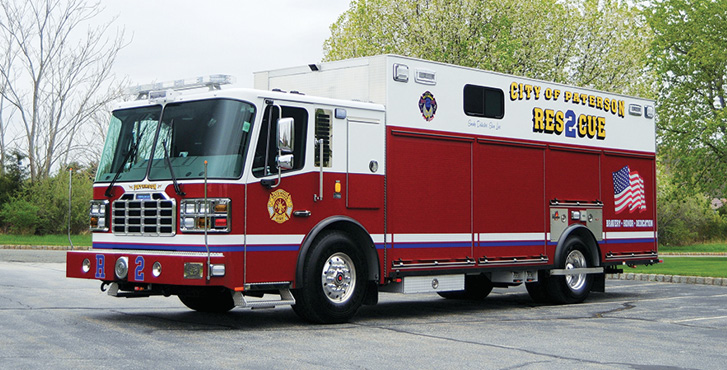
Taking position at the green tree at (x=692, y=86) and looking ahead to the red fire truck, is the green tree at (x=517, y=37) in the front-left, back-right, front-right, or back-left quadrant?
front-right

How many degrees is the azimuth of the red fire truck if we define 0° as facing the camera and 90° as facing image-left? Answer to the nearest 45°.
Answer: approximately 45°

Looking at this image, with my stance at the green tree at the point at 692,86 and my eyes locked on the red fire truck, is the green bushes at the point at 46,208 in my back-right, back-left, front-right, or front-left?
front-right

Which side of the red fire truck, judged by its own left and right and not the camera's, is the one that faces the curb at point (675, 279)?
back

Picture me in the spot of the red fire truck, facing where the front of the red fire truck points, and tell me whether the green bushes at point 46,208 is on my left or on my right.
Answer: on my right

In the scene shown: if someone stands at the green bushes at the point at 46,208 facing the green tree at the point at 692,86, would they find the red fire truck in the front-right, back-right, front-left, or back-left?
front-right

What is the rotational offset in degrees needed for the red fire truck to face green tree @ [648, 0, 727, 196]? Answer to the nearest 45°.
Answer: approximately 180°

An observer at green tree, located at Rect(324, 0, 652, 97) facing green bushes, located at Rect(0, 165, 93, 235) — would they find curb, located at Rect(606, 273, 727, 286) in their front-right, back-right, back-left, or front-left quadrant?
back-left

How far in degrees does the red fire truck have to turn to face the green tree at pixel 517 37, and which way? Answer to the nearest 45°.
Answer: approximately 135° to its right

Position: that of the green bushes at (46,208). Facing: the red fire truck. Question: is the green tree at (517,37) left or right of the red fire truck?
left
